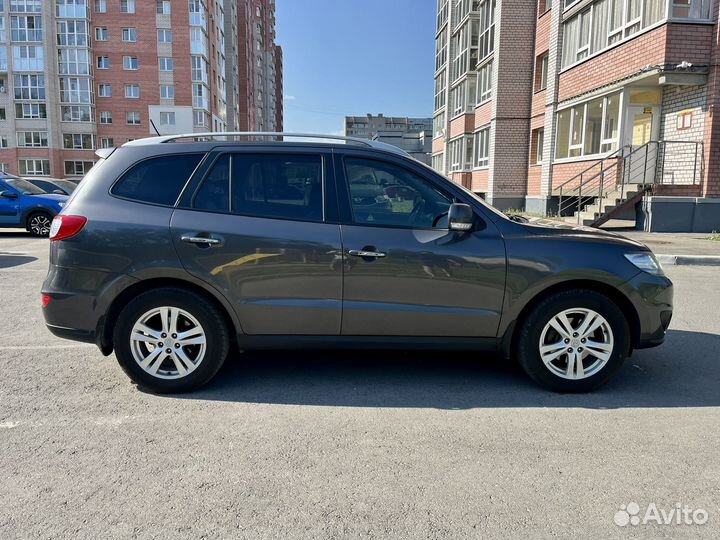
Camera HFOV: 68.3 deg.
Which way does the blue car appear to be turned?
to the viewer's right

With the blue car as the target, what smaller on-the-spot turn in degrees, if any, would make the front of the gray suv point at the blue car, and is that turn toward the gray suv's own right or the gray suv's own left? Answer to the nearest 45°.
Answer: approximately 135° to the gray suv's own left

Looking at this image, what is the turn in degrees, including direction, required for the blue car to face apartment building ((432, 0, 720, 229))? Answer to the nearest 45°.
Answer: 0° — it already faces it

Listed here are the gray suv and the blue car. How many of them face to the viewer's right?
2

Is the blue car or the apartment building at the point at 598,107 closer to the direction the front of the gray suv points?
the apartment building

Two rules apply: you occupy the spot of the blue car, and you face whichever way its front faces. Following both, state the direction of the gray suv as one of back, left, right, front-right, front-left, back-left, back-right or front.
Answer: right

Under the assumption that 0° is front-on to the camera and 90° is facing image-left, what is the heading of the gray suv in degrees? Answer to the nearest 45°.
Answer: approximately 270°

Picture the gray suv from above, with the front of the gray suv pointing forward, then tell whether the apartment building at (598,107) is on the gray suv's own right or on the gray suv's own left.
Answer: on the gray suv's own left
